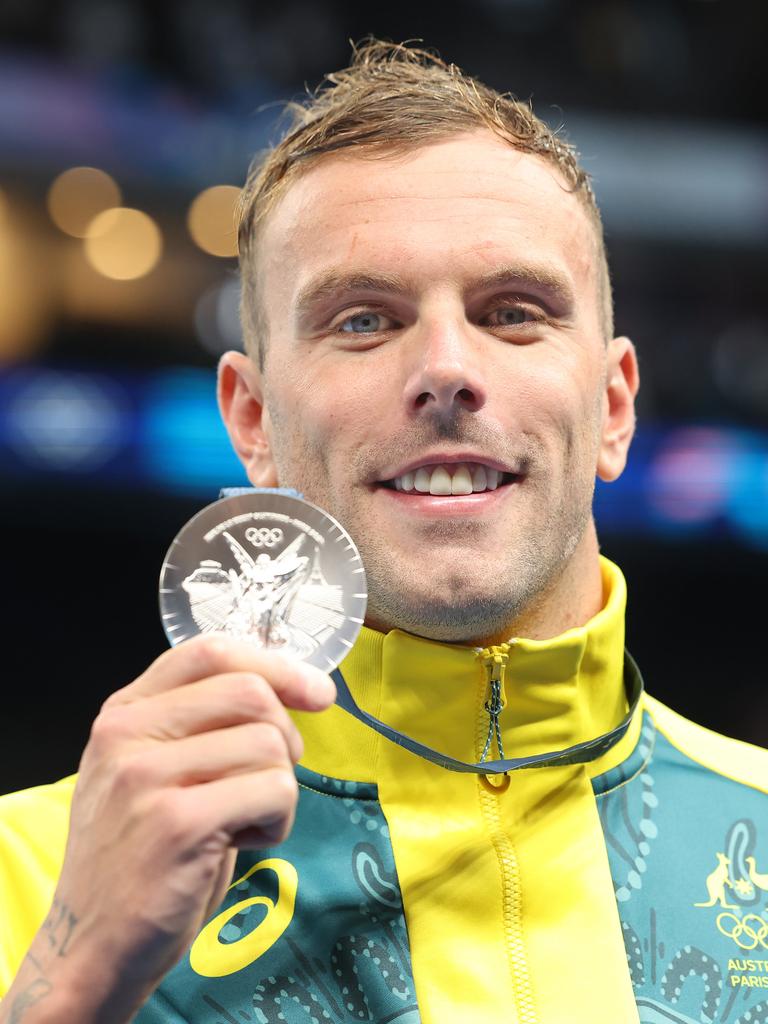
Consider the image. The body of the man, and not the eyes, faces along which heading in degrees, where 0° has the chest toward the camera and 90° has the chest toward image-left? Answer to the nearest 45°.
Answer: approximately 0°
